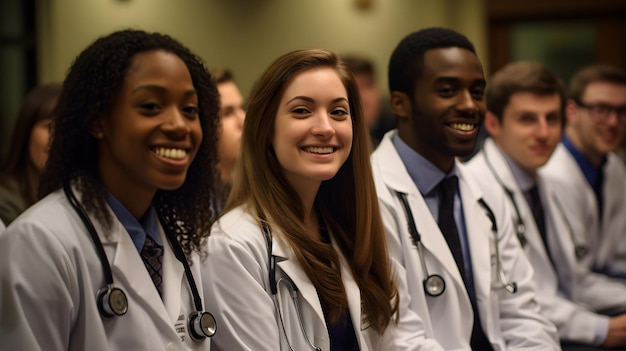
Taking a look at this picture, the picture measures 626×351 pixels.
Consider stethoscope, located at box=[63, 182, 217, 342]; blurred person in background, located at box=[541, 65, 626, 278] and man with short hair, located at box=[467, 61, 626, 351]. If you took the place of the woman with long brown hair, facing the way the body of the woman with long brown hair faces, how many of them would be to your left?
2

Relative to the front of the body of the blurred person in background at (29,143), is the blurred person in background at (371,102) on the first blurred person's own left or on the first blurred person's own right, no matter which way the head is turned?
on the first blurred person's own left

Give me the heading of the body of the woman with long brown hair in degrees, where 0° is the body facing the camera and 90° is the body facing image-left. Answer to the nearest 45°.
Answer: approximately 315°

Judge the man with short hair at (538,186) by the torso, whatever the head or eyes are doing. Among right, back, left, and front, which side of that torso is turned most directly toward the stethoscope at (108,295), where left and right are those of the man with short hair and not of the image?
right

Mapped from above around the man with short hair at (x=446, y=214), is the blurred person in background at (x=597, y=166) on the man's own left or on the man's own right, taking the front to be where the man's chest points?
on the man's own left

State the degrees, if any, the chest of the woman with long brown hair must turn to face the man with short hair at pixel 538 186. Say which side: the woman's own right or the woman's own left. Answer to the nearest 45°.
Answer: approximately 90° to the woman's own left
